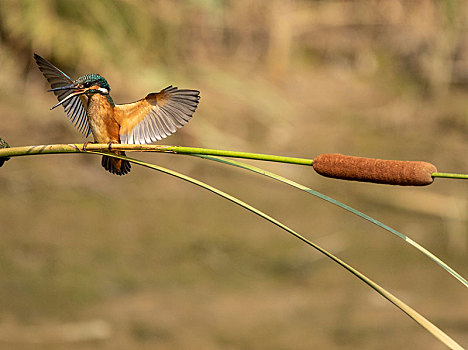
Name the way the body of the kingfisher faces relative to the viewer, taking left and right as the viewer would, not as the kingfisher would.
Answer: facing the viewer and to the left of the viewer
